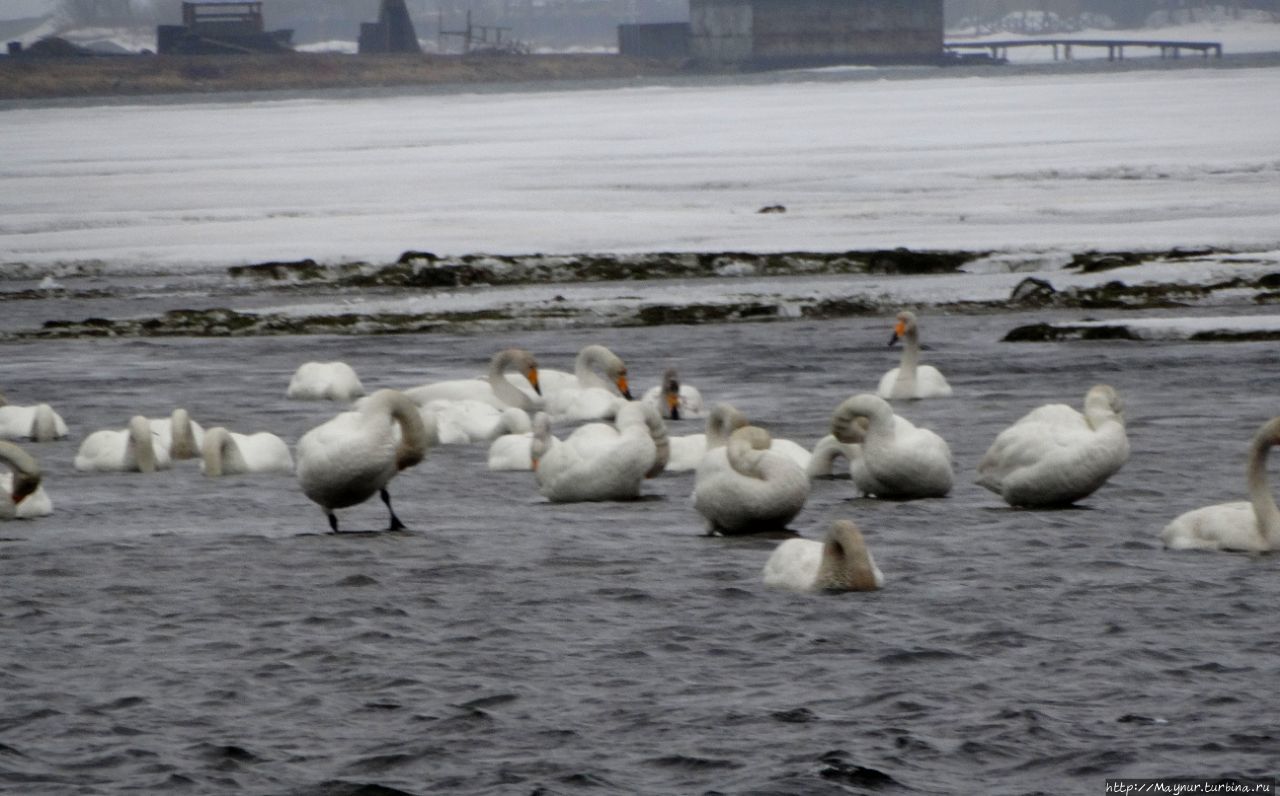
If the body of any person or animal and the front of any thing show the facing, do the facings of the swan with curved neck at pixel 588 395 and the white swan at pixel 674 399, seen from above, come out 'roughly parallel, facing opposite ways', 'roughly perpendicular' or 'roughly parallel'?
roughly perpendicular

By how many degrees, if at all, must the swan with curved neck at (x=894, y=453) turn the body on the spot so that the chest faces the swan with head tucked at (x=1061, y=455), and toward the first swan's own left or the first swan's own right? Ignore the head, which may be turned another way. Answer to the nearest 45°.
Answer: approximately 135° to the first swan's own left

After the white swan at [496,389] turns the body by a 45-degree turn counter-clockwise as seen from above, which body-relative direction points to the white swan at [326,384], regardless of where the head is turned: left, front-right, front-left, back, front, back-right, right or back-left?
left

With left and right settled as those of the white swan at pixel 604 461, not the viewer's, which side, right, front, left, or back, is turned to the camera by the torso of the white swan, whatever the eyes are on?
right

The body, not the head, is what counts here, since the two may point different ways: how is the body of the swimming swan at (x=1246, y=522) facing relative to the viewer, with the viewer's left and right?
facing to the right of the viewer

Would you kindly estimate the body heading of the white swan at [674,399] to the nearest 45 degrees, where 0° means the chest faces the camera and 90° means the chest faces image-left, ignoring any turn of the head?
approximately 0°

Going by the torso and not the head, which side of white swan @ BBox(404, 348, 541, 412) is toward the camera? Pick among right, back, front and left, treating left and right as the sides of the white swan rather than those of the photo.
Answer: right

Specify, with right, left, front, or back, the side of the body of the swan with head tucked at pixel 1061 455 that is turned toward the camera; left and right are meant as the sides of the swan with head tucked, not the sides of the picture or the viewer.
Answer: right

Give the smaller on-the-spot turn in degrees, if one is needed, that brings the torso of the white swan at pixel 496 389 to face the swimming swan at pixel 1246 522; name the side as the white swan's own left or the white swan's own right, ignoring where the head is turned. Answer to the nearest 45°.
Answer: approximately 45° to the white swan's own right

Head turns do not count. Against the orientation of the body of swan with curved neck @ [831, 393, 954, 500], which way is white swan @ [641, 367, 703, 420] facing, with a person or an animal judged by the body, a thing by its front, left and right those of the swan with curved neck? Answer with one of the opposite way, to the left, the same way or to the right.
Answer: to the left

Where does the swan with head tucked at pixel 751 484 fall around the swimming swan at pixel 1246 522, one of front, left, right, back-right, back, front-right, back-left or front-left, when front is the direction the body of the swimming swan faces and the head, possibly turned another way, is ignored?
back

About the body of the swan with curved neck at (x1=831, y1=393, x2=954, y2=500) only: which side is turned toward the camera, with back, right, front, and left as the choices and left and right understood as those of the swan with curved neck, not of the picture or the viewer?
left

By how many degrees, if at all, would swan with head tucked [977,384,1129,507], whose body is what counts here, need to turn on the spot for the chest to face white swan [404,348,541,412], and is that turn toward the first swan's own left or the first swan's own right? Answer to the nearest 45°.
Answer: approximately 135° to the first swan's own left

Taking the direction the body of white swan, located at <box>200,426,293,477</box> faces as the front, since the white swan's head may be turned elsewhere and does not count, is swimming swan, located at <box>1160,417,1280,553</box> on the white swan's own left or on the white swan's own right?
on the white swan's own left

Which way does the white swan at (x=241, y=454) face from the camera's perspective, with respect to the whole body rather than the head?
to the viewer's left

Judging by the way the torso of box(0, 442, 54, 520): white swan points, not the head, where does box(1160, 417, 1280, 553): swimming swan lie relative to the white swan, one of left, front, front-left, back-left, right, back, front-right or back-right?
back-left

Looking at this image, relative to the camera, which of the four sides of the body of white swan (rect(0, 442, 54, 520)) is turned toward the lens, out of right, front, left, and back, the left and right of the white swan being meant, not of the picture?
left

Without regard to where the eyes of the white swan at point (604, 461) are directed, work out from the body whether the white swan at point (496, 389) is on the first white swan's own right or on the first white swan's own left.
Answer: on the first white swan's own left
